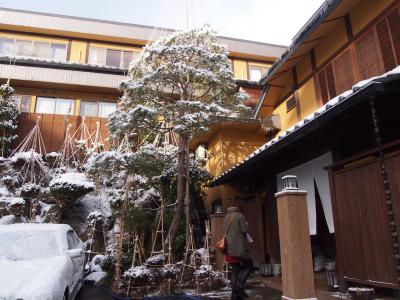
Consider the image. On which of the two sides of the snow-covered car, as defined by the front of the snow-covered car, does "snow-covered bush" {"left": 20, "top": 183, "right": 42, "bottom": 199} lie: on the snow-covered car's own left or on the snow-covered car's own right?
on the snow-covered car's own right

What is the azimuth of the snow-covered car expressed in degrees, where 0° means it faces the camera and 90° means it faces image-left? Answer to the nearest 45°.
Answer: approximately 45°

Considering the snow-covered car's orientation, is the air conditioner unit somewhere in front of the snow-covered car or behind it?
behind

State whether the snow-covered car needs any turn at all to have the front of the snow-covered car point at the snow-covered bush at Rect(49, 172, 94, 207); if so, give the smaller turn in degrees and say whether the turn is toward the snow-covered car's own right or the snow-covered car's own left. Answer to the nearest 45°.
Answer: approximately 135° to the snow-covered car's own right

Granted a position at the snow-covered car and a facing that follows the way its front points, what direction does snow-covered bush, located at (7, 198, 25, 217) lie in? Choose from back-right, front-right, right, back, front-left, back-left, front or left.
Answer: back-right

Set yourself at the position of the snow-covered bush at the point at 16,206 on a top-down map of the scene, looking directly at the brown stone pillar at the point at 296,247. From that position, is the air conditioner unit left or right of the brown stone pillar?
left

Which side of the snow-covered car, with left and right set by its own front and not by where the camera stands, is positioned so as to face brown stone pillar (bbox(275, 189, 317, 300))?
left

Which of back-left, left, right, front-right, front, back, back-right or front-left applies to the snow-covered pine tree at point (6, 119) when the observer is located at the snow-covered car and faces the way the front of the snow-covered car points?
back-right
